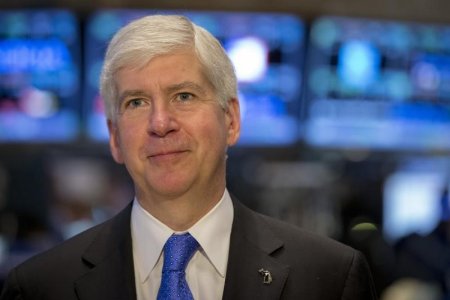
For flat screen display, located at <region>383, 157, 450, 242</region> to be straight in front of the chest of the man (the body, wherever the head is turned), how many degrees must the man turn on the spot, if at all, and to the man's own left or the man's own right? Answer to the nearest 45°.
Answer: approximately 135° to the man's own left

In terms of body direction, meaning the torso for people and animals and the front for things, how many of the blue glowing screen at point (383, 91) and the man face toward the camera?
2

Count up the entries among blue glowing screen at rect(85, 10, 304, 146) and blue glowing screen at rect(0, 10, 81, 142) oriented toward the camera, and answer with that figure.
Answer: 2

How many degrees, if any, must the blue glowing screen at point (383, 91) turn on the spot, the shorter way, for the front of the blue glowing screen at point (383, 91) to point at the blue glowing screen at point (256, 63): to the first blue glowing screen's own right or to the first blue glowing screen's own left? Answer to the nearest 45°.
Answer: approximately 90° to the first blue glowing screen's own right

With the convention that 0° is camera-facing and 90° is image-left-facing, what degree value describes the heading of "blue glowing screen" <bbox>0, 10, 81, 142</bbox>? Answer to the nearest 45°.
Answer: approximately 0°

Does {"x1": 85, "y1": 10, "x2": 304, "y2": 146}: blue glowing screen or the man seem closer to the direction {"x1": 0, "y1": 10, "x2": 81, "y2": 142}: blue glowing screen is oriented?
the man

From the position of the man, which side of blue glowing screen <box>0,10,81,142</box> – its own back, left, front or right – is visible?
front

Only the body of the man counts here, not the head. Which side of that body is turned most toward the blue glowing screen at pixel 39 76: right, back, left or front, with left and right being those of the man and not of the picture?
back

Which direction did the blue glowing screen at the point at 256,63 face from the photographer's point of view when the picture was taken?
facing the viewer

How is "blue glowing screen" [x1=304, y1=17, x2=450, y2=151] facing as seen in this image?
toward the camera

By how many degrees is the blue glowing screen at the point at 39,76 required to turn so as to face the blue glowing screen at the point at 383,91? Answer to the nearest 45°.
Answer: approximately 90° to its left

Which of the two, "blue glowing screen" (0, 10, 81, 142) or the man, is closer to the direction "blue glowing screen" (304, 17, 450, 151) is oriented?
the man

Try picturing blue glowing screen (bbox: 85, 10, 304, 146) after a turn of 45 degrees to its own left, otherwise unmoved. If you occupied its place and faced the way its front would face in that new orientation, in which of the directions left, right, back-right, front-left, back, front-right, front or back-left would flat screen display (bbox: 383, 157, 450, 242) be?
front-left

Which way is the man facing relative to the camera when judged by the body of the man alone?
toward the camera
